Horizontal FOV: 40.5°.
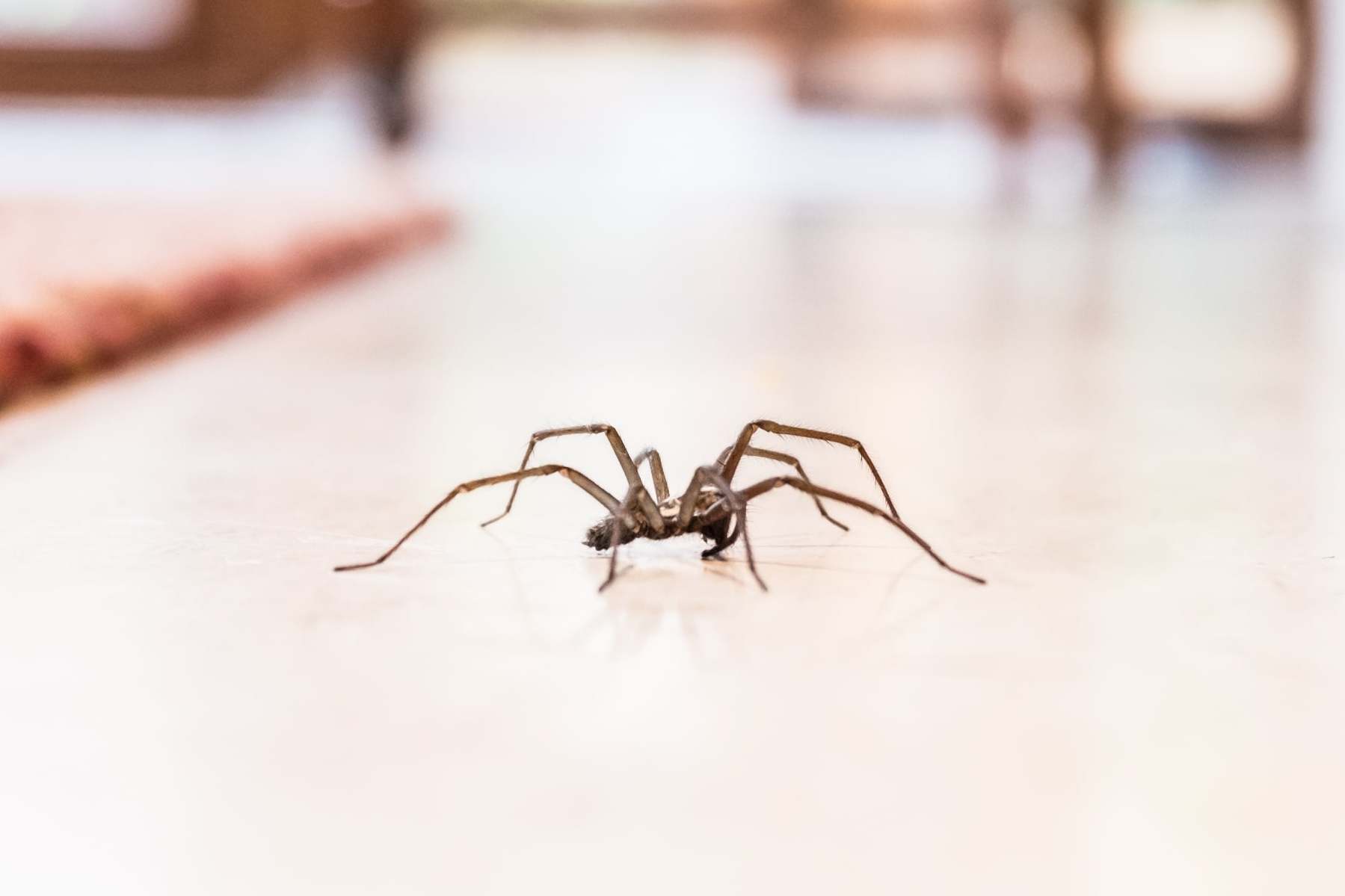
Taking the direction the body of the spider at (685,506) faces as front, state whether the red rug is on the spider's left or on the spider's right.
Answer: on the spider's left

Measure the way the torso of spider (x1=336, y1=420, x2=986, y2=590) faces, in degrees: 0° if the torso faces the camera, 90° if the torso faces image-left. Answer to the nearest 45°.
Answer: approximately 270°
